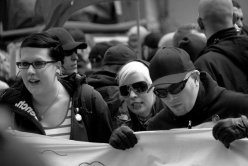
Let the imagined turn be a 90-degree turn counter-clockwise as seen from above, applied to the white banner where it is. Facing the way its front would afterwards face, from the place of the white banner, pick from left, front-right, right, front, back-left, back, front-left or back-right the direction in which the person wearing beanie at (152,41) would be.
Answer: left

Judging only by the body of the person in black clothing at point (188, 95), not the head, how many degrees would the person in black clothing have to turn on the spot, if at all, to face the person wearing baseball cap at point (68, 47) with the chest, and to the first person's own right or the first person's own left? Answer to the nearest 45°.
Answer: approximately 90° to the first person's own right

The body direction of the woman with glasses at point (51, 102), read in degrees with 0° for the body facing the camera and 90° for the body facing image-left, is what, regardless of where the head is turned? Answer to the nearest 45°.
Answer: approximately 45°

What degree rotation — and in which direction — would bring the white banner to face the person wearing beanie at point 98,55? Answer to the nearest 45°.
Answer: approximately 180°

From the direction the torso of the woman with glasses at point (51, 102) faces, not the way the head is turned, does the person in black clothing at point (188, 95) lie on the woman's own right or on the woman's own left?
on the woman's own left

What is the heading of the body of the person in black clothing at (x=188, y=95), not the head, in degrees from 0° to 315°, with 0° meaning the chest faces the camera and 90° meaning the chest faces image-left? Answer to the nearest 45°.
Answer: approximately 45°

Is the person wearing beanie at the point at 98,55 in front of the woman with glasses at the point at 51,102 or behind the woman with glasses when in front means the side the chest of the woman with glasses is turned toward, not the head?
behind

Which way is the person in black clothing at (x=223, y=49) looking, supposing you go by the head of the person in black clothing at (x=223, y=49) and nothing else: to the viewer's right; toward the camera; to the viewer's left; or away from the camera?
away from the camera
